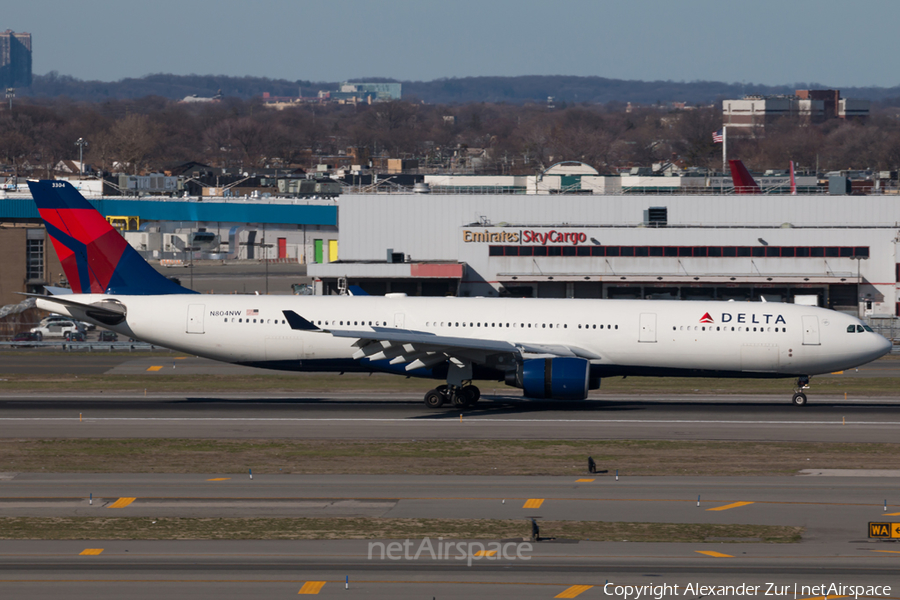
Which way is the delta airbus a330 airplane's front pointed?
to the viewer's right

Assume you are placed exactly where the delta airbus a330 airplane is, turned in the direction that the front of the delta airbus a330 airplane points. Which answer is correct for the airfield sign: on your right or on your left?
on your right
